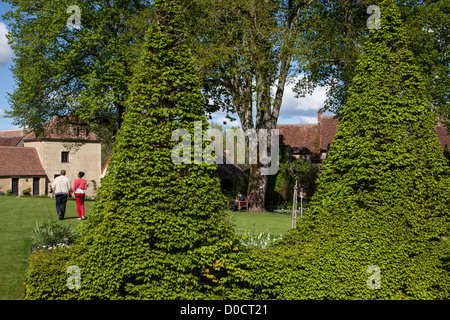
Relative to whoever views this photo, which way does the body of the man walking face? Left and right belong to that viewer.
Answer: facing away from the viewer

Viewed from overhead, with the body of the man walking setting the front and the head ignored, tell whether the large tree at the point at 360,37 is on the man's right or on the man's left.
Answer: on the man's right

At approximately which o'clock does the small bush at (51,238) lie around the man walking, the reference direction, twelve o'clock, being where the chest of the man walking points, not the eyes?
The small bush is roughly at 6 o'clock from the man walking.

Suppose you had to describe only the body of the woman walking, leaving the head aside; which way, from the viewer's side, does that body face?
away from the camera

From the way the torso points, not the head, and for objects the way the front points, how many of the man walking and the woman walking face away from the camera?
2

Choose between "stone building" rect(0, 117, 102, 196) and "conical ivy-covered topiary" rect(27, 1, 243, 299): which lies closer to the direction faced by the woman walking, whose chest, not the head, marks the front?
the stone building
